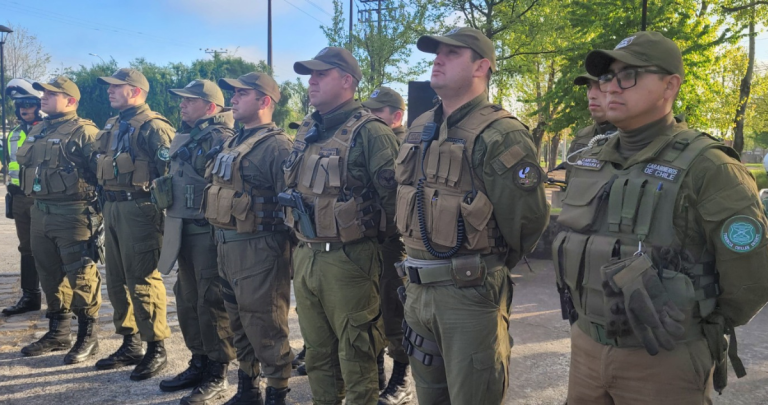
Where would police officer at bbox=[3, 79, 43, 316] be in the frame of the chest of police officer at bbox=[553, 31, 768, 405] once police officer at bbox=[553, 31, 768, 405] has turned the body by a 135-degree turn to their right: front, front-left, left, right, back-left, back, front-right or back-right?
left

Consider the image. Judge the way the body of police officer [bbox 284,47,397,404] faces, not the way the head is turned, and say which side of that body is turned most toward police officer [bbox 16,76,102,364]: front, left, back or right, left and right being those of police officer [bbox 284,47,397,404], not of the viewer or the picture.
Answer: right

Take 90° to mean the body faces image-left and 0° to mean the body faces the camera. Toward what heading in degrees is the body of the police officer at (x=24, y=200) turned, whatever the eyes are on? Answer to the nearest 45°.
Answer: approximately 45°

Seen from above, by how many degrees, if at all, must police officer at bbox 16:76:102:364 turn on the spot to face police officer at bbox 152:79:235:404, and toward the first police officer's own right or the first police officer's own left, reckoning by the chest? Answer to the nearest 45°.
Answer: approximately 90° to the first police officer's own left

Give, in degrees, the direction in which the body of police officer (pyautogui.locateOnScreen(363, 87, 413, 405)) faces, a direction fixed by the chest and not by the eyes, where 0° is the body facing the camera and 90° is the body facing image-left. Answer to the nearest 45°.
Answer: approximately 45°

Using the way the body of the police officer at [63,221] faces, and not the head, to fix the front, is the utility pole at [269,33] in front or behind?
behind

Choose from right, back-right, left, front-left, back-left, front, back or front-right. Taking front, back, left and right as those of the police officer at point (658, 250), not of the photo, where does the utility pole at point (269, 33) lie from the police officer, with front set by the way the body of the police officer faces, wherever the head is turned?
right

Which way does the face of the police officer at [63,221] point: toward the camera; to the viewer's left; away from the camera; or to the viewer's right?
to the viewer's left

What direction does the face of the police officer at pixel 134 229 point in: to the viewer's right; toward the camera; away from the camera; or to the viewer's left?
to the viewer's left

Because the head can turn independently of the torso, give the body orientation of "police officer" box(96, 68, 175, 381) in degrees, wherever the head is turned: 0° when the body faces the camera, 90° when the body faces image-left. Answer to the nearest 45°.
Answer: approximately 45°

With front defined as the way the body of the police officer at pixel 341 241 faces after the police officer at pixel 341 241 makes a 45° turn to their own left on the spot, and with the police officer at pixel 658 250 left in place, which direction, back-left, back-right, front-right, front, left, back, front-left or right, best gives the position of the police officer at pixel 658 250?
front-left

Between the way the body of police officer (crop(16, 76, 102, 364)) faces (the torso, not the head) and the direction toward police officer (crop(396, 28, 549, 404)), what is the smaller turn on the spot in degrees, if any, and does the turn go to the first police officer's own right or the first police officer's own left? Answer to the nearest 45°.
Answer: approximately 90° to the first police officer's own left

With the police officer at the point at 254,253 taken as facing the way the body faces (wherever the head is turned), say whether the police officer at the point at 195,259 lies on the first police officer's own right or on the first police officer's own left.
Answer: on the first police officer's own right

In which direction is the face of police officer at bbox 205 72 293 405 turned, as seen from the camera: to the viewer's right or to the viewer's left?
to the viewer's left

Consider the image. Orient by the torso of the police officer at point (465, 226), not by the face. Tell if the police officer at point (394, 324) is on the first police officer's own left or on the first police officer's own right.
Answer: on the first police officer's own right
